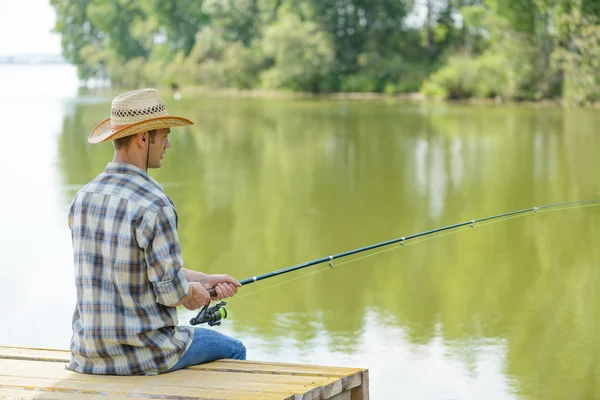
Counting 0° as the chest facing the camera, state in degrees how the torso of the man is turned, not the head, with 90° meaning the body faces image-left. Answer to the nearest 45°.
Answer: approximately 225°
